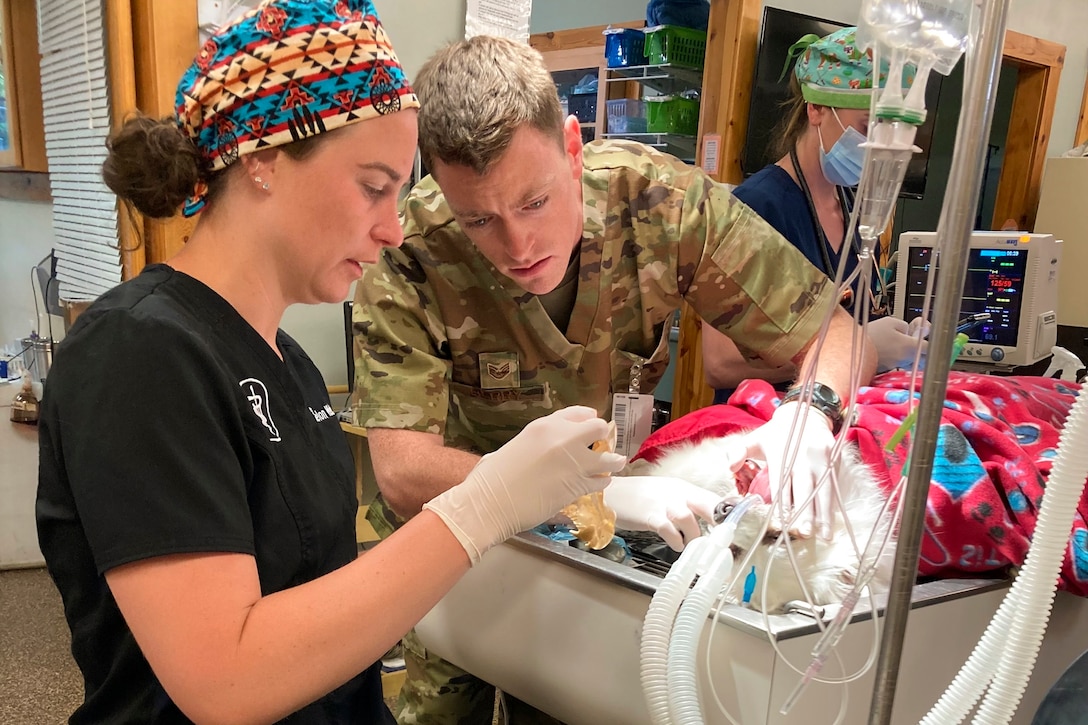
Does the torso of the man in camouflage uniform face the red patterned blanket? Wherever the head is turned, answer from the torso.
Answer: no

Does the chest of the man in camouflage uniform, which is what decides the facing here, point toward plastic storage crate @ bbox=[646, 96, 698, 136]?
no

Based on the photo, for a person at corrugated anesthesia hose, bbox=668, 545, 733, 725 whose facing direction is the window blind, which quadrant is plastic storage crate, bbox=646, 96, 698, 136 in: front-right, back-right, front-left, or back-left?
front-right

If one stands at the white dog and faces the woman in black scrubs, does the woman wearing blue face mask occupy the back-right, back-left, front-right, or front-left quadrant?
back-right

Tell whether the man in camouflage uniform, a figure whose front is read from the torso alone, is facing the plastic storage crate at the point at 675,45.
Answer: no

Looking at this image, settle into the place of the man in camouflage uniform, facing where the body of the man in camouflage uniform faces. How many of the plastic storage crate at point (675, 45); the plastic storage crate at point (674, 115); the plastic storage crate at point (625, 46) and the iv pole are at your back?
3

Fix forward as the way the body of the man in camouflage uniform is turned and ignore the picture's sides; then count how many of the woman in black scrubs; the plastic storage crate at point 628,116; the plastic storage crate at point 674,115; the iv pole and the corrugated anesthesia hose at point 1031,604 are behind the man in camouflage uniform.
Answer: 2

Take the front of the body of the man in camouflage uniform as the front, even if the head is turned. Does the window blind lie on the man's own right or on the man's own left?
on the man's own right

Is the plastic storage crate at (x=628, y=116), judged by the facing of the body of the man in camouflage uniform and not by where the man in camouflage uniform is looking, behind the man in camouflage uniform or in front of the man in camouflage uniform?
behind

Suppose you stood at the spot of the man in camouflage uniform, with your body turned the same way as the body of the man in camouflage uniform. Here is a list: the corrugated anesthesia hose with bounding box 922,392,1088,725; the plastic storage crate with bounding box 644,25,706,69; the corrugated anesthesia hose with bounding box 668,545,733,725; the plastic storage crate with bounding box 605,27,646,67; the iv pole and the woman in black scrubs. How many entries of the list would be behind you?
2

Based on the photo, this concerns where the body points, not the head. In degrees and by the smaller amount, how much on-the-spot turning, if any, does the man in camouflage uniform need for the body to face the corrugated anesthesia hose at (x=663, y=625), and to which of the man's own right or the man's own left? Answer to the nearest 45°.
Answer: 0° — they already face it

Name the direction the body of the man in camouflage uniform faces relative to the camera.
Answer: toward the camera

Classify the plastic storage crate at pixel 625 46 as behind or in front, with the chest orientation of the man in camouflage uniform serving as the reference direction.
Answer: behind

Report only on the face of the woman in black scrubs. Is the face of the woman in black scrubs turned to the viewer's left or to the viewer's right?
to the viewer's right

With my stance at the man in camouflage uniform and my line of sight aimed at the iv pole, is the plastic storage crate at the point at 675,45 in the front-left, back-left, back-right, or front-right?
back-left

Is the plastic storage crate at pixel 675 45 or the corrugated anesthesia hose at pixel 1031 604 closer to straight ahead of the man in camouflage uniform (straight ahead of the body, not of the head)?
the corrugated anesthesia hose

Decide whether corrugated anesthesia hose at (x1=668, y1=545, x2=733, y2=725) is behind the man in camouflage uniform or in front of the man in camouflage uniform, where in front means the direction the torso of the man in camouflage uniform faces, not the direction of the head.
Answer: in front

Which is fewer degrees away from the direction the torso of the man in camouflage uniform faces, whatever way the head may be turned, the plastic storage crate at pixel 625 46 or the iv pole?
the iv pole
